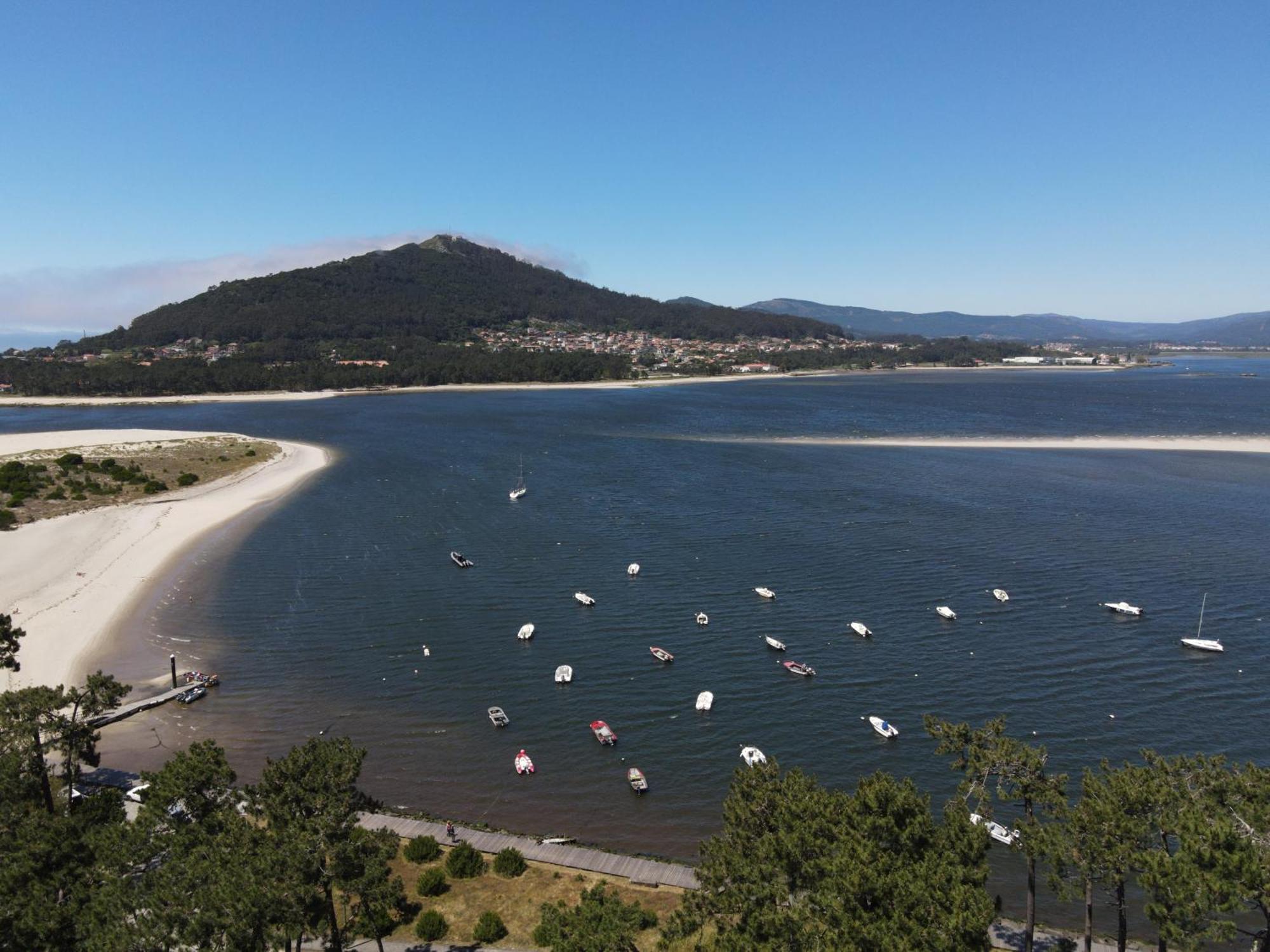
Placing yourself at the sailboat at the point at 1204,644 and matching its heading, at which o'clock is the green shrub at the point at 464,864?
The green shrub is roughly at 10 o'clock from the sailboat.

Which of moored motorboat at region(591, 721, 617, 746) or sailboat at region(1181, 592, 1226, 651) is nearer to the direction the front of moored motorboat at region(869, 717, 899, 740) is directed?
the moored motorboat

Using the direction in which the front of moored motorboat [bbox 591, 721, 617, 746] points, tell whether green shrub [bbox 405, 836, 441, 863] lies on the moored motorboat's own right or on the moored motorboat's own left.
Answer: on the moored motorboat's own left

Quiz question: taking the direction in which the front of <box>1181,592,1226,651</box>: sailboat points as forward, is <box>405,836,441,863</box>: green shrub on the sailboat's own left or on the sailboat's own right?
on the sailboat's own left

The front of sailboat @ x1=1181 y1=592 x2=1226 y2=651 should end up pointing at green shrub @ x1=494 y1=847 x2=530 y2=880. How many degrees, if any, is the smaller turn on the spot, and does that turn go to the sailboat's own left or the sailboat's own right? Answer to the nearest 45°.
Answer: approximately 45° to the sailboat's own left

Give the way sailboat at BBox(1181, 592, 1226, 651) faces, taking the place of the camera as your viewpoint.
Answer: facing to the left of the viewer

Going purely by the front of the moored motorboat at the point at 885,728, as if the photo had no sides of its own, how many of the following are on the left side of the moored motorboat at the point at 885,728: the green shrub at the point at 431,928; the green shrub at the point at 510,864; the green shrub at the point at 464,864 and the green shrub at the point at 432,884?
4

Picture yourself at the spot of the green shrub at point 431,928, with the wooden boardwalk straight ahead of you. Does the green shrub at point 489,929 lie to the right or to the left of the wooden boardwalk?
right

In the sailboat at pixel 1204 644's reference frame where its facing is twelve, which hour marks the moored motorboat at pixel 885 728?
The moored motorboat is roughly at 10 o'clock from the sailboat.

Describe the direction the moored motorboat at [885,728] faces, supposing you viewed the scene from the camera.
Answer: facing away from the viewer and to the left of the viewer

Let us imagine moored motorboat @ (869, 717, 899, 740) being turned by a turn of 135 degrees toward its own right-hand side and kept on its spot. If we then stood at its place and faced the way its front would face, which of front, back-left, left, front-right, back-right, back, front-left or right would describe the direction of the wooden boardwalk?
back-right

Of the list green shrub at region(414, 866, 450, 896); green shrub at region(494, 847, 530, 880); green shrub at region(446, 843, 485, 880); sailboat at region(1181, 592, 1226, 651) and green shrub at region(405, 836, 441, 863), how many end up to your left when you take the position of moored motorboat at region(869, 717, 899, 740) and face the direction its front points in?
4

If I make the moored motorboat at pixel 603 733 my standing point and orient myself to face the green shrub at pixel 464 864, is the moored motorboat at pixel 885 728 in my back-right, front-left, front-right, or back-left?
back-left

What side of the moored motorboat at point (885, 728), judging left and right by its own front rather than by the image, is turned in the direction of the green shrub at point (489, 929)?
left
